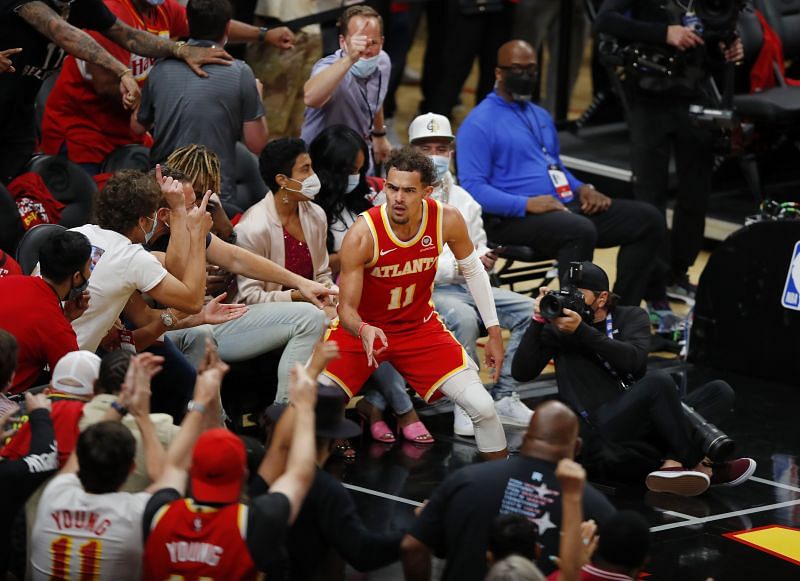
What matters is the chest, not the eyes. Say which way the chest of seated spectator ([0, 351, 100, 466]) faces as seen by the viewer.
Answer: away from the camera

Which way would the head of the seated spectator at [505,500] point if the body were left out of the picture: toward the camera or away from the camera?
away from the camera

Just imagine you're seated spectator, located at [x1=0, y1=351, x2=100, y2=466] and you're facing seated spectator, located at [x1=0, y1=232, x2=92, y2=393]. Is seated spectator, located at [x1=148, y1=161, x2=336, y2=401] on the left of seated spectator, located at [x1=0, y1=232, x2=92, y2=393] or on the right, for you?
right

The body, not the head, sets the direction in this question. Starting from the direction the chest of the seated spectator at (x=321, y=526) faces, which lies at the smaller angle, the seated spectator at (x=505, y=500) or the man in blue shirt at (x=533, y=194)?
the man in blue shirt

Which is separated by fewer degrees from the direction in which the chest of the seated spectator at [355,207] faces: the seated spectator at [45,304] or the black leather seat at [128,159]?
the seated spectator

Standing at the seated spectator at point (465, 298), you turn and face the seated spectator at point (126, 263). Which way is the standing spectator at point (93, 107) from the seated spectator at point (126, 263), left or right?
right

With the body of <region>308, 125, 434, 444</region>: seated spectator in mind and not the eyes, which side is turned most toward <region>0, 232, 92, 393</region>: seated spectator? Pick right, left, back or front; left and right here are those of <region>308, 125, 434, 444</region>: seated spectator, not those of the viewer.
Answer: right

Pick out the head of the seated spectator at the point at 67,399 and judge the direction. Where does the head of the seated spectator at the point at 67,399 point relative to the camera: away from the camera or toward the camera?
away from the camera

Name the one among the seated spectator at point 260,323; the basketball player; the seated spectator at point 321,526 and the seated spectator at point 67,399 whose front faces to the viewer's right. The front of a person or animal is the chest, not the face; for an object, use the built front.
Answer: the seated spectator at point 260,323

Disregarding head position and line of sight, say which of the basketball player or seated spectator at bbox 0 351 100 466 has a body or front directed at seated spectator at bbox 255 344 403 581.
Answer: the basketball player

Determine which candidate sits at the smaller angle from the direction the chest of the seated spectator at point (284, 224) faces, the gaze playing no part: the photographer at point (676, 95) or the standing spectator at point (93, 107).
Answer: the photographer
